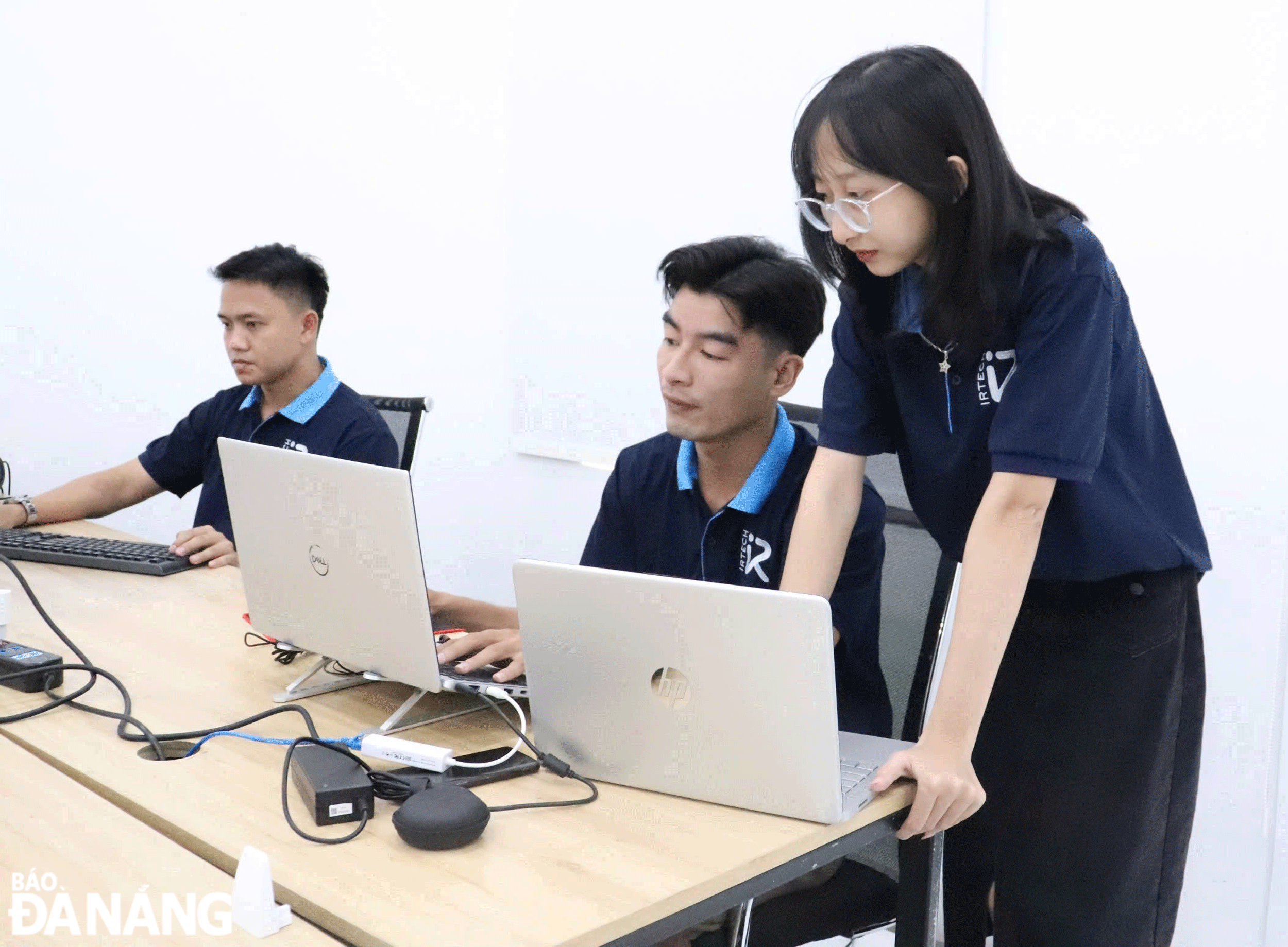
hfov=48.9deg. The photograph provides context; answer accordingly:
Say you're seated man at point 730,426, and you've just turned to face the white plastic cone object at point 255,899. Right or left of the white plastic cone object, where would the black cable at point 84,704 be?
right

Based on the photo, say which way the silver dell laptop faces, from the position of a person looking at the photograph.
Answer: facing away from the viewer and to the right of the viewer

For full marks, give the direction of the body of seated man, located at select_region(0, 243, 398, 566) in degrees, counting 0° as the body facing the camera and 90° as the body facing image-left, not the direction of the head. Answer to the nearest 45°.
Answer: approximately 45°
